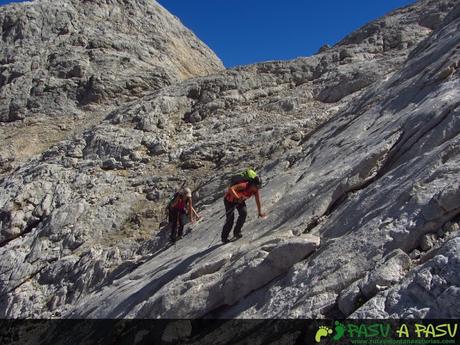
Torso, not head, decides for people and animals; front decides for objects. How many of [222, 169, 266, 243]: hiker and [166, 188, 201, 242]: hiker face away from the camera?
0

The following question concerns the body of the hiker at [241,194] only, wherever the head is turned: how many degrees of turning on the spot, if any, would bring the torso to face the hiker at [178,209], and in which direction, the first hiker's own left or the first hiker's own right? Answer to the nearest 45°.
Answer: approximately 180°

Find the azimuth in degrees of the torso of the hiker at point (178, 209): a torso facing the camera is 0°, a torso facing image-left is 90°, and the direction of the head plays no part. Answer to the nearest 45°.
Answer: approximately 315°

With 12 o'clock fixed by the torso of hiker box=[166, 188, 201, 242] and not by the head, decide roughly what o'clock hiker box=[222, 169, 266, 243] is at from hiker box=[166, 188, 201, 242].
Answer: hiker box=[222, 169, 266, 243] is roughly at 1 o'clock from hiker box=[166, 188, 201, 242].
